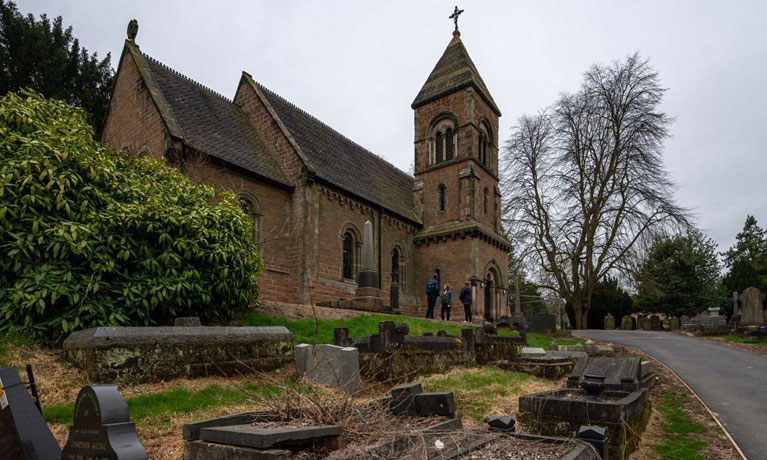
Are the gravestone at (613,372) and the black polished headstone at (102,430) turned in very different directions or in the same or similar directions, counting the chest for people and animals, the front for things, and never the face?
same or similar directions

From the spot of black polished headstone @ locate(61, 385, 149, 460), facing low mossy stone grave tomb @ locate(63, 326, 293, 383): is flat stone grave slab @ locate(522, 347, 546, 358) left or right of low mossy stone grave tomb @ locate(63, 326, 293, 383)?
right

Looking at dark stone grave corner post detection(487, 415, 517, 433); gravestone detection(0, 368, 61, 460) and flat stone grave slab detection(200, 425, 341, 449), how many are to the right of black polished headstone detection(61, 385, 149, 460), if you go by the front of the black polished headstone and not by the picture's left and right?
1

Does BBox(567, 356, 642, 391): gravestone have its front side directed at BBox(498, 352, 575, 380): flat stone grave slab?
no

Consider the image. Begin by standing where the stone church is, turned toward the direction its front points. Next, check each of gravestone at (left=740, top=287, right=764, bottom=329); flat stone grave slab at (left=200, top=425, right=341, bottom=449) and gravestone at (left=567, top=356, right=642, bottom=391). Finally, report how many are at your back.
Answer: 0

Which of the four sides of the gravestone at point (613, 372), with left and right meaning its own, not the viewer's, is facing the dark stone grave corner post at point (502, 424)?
front

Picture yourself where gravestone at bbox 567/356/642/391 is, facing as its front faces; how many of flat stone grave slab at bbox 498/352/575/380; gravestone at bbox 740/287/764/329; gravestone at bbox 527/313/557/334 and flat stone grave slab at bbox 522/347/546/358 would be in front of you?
0

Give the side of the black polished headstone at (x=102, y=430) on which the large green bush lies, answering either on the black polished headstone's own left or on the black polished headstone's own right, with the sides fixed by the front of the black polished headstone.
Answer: on the black polished headstone's own right

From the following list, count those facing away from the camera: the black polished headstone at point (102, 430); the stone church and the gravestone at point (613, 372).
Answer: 0

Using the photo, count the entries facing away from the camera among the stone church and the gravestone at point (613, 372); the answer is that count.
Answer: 0

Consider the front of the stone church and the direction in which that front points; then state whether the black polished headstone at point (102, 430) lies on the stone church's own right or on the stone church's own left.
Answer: on the stone church's own right

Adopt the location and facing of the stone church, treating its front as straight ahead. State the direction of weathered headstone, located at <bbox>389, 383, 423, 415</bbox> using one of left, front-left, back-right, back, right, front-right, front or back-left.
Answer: front-right

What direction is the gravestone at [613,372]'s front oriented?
toward the camera

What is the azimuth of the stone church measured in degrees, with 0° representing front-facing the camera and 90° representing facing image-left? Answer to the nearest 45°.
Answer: approximately 315°

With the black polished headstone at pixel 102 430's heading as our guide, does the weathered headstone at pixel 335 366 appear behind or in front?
behind

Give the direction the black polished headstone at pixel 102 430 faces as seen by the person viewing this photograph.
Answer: facing the viewer and to the left of the viewer

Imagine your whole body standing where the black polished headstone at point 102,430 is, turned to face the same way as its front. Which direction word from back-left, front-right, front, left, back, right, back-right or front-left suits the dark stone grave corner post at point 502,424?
back-left

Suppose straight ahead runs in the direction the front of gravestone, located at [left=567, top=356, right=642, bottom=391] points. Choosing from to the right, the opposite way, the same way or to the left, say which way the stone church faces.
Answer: to the left

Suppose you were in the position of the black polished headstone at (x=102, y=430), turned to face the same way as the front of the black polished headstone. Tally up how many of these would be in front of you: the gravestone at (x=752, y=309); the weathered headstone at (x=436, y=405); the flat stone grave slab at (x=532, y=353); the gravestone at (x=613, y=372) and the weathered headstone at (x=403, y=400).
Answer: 0
